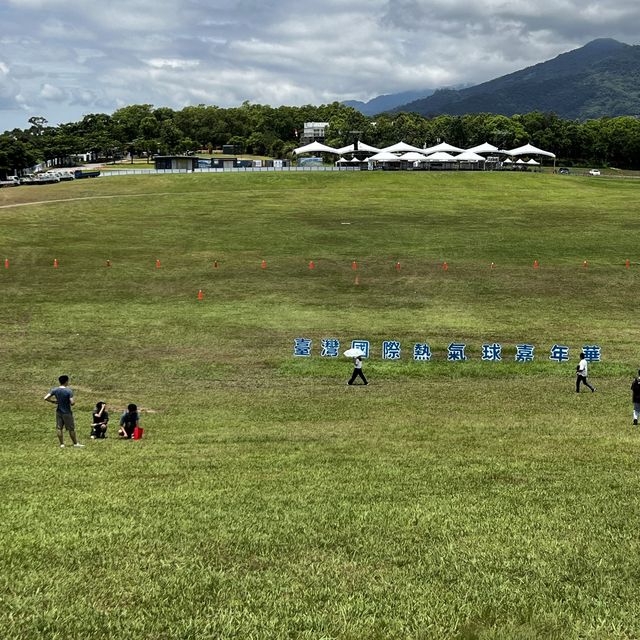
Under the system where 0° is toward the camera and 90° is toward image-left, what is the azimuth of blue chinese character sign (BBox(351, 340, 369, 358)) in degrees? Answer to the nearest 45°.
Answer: approximately 0°

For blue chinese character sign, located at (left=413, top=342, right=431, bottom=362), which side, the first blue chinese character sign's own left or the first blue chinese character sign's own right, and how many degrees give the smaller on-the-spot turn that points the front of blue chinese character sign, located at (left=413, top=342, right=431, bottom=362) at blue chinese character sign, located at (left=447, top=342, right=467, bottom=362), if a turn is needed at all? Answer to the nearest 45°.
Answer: approximately 90° to the first blue chinese character sign's own left

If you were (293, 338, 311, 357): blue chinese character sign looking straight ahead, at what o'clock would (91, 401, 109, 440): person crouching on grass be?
The person crouching on grass is roughly at 1 o'clock from the blue chinese character sign.

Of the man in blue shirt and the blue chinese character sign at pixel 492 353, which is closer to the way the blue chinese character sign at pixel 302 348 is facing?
the man in blue shirt

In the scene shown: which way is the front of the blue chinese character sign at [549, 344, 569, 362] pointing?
toward the camera

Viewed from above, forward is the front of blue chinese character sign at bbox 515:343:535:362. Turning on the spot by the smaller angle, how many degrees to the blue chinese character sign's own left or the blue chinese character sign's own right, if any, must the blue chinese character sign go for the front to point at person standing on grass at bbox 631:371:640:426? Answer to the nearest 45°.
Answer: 0° — it already faces them

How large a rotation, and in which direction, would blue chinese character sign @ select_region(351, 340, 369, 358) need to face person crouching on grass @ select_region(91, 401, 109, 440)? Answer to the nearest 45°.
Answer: approximately 45° to its right

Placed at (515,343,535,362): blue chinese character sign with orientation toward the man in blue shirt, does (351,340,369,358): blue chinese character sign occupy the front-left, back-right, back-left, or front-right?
front-right

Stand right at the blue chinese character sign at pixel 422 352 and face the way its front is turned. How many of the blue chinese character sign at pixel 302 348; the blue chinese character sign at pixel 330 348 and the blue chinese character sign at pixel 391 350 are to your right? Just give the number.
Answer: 3

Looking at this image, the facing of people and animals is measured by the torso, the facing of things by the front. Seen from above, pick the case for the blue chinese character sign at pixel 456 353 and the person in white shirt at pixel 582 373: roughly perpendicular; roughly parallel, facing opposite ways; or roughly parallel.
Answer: roughly perpendicular

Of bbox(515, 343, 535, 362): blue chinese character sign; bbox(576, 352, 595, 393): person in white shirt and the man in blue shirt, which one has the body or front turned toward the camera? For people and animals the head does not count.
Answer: the blue chinese character sign

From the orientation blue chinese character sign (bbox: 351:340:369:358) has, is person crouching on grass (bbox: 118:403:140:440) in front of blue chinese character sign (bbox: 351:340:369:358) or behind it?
in front

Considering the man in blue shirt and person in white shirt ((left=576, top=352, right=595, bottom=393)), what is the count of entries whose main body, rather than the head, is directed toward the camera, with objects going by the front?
0

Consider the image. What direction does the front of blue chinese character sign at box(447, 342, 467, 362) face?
toward the camera

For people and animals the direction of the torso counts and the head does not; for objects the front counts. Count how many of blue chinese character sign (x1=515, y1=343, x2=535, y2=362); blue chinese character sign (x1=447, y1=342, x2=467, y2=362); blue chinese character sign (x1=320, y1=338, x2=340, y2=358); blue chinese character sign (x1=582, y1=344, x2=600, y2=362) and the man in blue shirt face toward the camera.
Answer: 4
